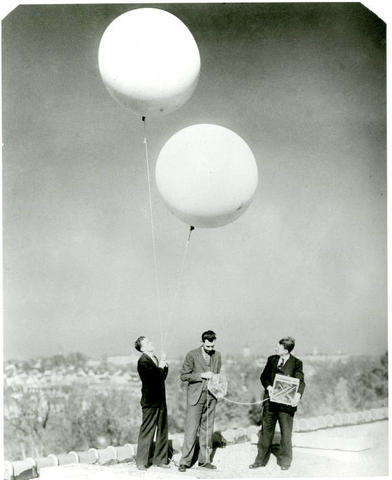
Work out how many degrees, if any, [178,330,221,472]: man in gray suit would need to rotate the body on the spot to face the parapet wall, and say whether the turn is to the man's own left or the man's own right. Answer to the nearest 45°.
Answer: approximately 180°

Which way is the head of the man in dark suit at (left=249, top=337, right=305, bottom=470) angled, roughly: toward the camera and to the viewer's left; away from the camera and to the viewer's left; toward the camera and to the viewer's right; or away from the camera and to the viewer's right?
toward the camera and to the viewer's left

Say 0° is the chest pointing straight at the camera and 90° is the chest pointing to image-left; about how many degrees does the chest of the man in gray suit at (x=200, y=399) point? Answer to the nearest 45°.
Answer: approximately 315°

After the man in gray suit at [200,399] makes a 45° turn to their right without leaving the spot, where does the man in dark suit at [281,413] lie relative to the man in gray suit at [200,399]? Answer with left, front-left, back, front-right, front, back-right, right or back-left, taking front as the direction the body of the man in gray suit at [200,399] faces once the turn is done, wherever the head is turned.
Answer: left

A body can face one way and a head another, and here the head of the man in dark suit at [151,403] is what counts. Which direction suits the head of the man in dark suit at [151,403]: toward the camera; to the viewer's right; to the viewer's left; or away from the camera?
to the viewer's right
